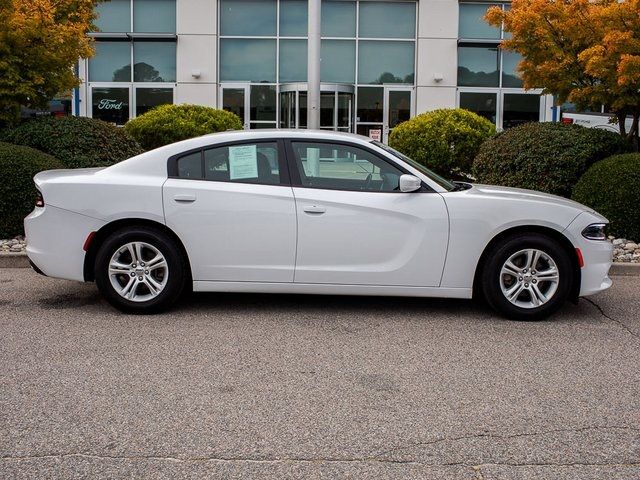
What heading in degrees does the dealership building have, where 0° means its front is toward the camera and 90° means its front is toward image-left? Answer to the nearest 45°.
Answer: approximately 0°

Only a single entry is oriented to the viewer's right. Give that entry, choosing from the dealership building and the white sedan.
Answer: the white sedan

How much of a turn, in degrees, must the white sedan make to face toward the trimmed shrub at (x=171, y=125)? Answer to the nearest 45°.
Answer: approximately 90° to its left

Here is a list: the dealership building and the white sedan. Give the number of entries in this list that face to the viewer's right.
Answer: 1

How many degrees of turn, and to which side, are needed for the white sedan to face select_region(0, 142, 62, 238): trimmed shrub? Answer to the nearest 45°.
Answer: approximately 135° to its left

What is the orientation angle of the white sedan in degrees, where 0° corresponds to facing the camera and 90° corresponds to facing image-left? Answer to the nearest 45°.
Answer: approximately 270°

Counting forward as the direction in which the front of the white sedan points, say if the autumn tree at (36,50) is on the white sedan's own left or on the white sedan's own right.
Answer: on the white sedan's own left

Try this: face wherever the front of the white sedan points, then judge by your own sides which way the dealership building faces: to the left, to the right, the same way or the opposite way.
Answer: to the right

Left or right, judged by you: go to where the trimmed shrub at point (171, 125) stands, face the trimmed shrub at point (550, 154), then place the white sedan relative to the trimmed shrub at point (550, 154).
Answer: right

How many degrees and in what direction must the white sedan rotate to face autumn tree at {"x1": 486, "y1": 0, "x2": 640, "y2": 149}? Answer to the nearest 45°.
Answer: approximately 45° to its left
